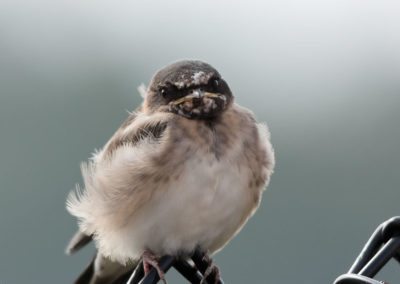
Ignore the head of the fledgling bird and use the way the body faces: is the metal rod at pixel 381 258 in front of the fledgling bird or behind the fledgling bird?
in front

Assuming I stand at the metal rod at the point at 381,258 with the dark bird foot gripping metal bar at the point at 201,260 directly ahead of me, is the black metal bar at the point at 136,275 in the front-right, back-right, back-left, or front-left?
front-left

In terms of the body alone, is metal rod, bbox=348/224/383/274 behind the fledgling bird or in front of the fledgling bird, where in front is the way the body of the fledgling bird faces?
in front

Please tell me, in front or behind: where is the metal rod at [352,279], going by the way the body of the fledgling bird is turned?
in front

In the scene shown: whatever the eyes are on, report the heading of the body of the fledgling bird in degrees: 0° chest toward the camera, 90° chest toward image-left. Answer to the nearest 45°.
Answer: approximately 315°
